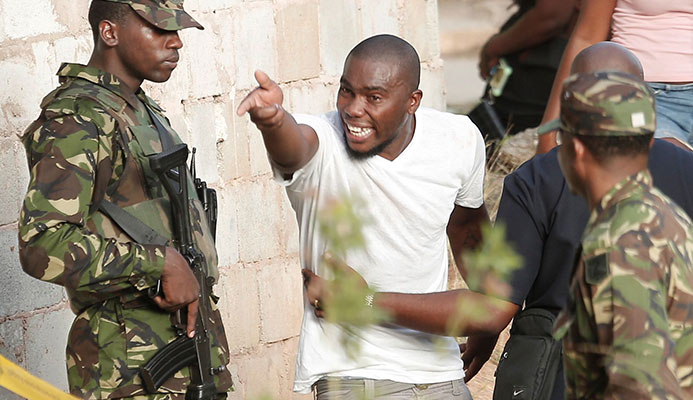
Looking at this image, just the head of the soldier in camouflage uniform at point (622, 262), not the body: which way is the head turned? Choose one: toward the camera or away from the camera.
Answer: away from the camera

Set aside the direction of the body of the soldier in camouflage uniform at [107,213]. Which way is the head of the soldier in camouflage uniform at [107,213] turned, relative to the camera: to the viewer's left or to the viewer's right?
to the viewer's right

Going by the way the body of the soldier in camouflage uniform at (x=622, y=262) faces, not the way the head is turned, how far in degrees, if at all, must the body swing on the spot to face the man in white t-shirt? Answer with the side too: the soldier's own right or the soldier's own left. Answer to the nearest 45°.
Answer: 0° — they already face them

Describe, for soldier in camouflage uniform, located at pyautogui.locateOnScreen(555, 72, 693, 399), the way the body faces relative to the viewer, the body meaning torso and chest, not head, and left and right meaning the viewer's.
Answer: facing away from the viewer and to the left of the viewer
